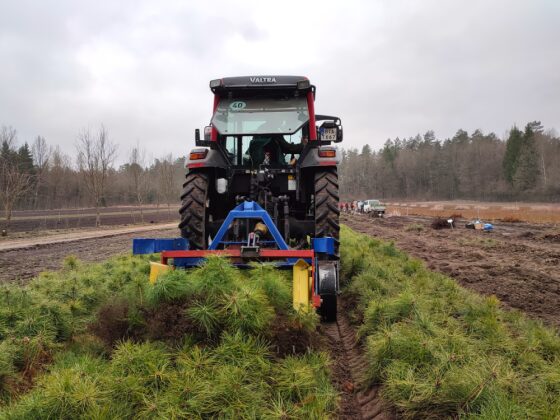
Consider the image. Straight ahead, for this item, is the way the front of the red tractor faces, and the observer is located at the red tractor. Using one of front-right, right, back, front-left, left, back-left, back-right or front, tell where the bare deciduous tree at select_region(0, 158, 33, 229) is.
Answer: front-left

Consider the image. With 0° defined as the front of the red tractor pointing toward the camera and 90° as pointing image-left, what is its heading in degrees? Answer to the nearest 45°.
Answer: approximately 180°

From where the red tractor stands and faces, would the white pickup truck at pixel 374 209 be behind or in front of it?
in front

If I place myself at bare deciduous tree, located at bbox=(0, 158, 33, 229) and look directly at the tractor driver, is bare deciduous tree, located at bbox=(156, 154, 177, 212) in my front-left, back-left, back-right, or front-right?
back-left

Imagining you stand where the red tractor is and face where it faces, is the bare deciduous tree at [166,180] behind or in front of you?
in front

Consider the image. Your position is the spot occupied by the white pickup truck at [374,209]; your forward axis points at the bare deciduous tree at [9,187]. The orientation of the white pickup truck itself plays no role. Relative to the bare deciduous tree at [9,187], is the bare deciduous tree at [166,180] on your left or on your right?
right

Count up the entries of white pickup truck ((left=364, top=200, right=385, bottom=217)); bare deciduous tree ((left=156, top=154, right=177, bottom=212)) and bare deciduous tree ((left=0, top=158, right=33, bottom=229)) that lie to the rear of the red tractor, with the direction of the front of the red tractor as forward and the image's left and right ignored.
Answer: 0
